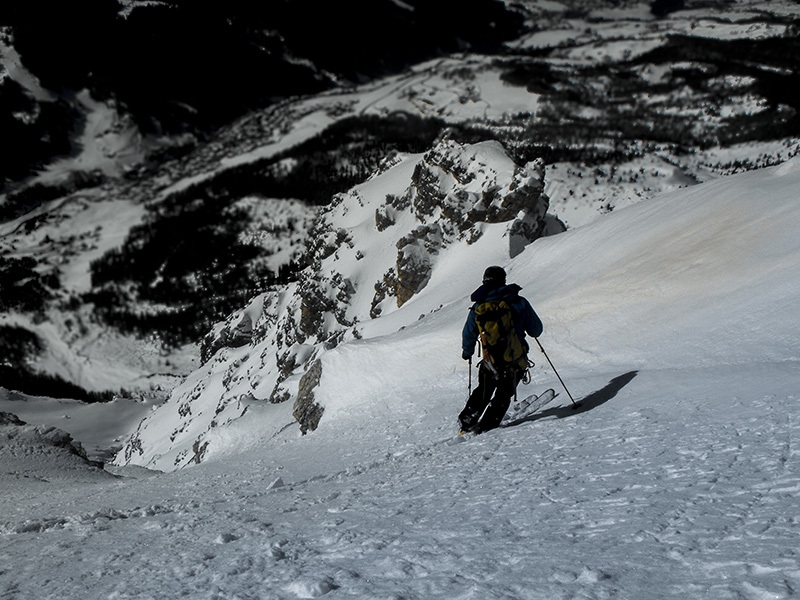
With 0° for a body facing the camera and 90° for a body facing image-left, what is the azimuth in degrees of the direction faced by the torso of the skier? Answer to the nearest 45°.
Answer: approximately 180°
